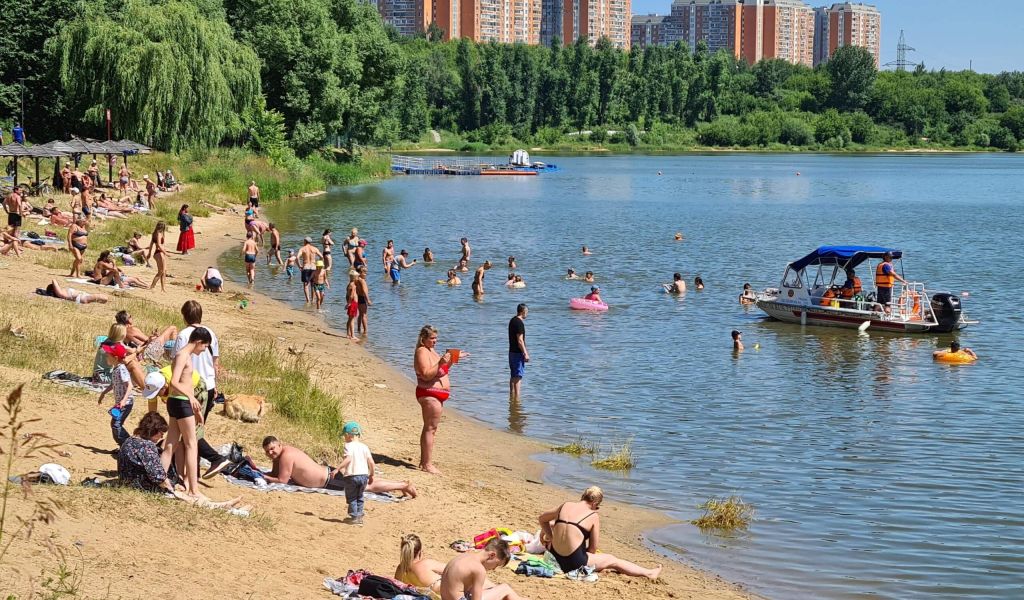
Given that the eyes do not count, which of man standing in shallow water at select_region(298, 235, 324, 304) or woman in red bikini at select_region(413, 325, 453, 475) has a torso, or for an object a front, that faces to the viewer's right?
the woman in red bikini

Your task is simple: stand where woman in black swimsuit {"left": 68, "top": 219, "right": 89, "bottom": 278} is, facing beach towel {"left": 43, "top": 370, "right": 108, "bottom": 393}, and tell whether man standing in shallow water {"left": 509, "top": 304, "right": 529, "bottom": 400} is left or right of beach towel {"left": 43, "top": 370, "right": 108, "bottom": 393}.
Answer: left

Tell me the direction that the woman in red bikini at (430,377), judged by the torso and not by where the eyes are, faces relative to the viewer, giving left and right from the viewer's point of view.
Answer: facing to the right of the viewer

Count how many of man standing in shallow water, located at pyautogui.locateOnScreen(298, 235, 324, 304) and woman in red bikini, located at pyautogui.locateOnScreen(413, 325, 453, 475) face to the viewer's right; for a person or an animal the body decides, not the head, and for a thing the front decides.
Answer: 1

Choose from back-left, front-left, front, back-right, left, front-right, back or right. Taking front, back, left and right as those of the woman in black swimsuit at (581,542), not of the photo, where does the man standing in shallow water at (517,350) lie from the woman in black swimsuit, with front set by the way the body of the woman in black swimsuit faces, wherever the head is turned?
front-left

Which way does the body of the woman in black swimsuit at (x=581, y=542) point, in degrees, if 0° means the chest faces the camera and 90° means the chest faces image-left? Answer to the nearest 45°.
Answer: approximately 225°

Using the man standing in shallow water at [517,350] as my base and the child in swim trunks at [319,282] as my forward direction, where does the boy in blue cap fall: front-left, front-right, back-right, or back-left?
back-left

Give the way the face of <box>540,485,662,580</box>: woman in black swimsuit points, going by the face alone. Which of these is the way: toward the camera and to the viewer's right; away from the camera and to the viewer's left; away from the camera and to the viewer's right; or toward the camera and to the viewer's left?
away from the camera and to the viewer's right
